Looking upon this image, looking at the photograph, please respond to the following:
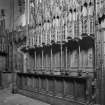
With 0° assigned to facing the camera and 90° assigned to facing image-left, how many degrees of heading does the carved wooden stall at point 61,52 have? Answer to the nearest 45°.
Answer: approximately 45°
